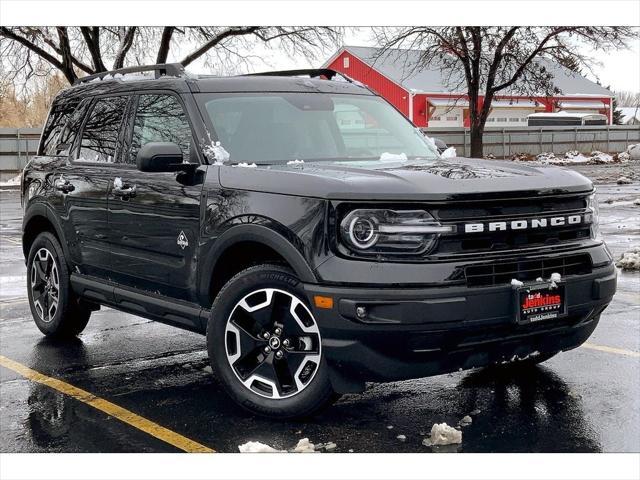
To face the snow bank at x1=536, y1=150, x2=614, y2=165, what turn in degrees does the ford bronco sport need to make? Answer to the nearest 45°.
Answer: approximately 135° to its left

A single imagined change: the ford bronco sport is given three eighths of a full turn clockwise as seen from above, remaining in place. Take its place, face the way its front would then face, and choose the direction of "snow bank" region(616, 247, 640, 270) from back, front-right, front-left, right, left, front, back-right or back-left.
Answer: back-right

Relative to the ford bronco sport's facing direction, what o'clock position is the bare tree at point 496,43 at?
The bare tree is roughly at 8 o'clock from the ford bronco sport.

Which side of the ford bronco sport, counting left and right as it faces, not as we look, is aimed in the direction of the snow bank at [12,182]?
back

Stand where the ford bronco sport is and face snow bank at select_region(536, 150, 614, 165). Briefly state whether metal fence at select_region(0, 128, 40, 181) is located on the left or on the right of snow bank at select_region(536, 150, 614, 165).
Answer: left

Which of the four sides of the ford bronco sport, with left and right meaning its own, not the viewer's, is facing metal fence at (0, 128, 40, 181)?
back

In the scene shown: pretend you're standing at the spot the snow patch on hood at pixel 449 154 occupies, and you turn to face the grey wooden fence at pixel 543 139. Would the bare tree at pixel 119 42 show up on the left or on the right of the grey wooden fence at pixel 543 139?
left

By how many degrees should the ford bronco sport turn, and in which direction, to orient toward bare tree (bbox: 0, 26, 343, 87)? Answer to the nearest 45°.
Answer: approximately 135° to its left

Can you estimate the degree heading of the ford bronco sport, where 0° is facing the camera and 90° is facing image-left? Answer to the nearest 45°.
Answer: approximately 315°
